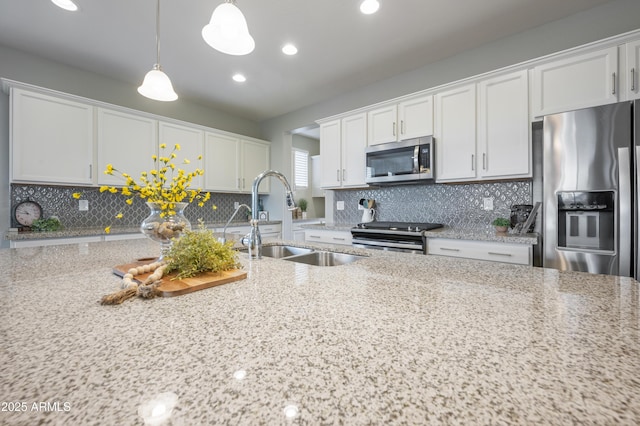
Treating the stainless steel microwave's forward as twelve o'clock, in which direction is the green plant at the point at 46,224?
The green plant is roughly at 1 o'clock from the stainless steel microwave.

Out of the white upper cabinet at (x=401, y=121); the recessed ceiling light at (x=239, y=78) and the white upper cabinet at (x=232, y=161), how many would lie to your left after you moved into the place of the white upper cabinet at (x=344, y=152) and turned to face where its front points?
1

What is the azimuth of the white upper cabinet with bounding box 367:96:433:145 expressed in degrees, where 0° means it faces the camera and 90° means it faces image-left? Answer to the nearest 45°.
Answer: approximately 45°

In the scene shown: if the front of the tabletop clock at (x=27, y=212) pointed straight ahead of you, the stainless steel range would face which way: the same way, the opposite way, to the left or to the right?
to the right

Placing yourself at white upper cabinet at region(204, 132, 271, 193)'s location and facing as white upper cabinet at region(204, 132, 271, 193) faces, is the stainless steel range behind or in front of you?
in front

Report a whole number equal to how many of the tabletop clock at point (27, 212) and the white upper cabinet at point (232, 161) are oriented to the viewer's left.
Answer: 0

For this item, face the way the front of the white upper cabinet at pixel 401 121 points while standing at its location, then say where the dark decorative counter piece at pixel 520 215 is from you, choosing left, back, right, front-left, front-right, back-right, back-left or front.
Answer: back-left

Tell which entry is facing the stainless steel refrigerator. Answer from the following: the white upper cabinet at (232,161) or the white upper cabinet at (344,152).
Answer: the white upper cabinet at (232,161)

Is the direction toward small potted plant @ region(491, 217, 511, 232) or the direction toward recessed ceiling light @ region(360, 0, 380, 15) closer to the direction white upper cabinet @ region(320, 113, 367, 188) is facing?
the recessed ceiling light

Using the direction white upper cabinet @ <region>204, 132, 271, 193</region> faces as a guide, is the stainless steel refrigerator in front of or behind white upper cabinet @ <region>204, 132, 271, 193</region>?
in front

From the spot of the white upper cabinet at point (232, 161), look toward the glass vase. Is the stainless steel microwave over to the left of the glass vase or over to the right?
left

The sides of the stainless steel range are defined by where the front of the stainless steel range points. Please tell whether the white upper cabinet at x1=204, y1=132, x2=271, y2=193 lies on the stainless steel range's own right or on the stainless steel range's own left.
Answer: on the stainless steel range's own right

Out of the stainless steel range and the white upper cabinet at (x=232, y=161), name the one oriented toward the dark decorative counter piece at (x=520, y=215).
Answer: the white upper cabinet
